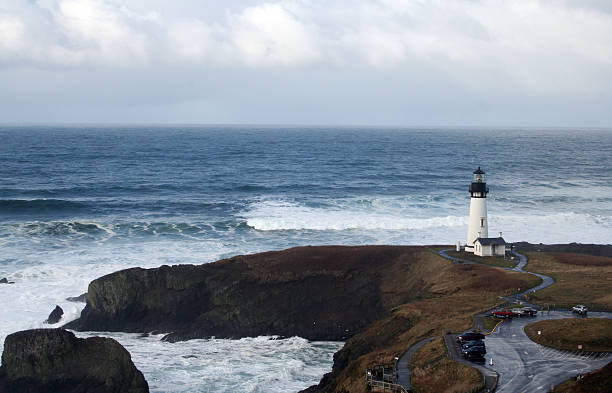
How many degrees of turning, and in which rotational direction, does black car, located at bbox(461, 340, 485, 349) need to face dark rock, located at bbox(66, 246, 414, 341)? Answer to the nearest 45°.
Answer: approximately 45° to its right

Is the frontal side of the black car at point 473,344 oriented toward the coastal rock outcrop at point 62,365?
yes

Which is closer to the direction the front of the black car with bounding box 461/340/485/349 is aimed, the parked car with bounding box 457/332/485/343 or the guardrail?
the guardrail

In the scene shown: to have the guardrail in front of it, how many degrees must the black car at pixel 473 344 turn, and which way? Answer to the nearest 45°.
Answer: approximately 45° to its left

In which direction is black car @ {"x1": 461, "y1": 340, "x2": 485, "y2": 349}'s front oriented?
to the viewer's left

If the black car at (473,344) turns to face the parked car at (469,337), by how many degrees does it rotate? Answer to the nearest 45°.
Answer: approximately 90° to its right

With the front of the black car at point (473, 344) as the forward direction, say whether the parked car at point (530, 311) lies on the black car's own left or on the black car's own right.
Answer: on the black car's own right

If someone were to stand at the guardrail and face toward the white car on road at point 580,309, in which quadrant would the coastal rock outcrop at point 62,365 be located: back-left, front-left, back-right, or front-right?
back-left
